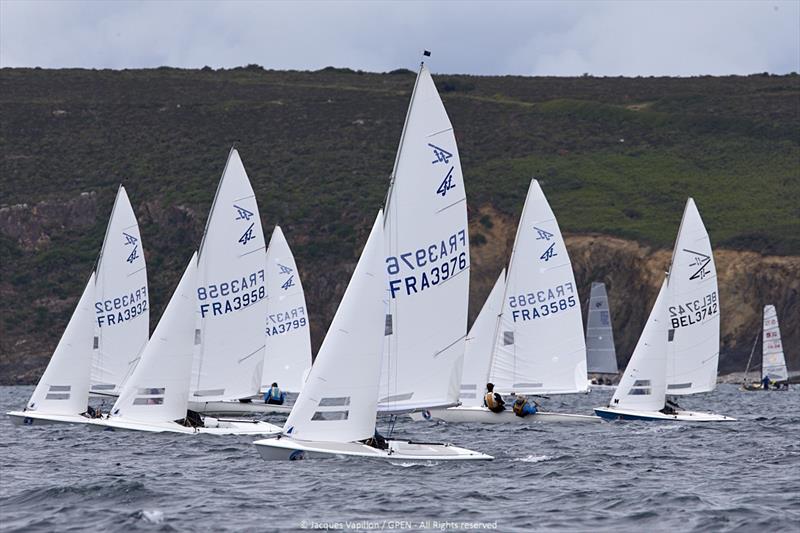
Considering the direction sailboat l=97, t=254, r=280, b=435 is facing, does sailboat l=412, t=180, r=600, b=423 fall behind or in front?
behind

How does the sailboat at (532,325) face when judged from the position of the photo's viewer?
facing to the left of the viewer

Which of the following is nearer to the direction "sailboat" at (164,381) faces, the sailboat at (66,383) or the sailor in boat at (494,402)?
the sailboat

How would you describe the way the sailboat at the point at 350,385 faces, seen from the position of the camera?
facing to the left of the viewer

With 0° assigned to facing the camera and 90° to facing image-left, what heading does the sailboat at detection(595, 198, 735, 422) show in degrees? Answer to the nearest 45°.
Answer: approximately 90°
